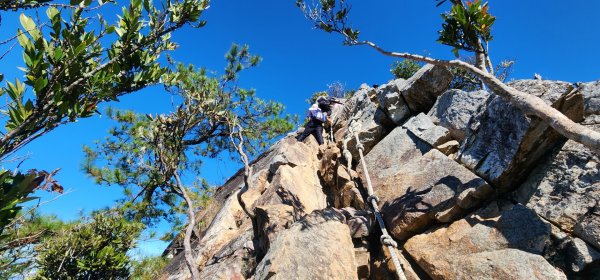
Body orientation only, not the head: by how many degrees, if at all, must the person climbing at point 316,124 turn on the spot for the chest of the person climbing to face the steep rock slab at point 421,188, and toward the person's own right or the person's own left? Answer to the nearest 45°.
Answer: approximately 180°

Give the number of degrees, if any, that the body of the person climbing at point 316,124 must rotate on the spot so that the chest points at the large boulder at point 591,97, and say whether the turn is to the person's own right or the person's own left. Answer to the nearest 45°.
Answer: approximately 135° to the person's own right

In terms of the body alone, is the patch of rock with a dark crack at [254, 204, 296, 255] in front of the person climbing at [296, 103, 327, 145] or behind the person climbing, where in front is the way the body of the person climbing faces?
behind

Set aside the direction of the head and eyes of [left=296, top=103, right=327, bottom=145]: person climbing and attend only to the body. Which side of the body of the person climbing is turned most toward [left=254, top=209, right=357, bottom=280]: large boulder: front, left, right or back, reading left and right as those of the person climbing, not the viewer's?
back

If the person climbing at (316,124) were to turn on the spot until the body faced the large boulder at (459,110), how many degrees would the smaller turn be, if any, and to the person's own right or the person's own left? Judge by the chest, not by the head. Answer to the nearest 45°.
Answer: approximately 135° to the person's own right

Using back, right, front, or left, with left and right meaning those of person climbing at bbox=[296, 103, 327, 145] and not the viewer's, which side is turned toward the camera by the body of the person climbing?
back

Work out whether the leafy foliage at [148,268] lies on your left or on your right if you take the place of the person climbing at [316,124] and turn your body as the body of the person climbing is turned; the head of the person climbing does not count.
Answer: on your left
